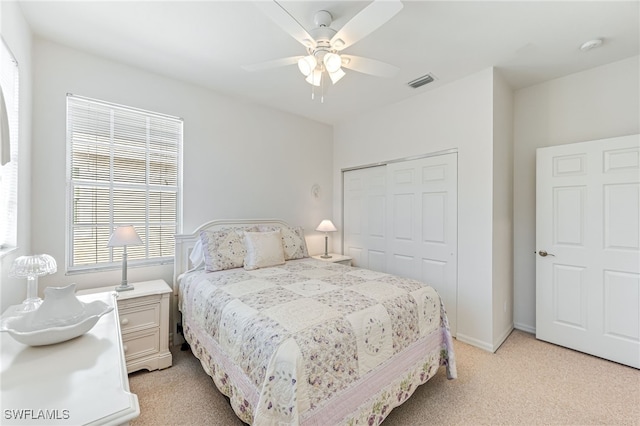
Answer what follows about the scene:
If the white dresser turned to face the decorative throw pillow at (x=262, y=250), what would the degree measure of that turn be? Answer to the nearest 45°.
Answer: approximately 45° to its left

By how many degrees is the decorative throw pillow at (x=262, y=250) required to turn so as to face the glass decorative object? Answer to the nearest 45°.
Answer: approximately 90° to its right

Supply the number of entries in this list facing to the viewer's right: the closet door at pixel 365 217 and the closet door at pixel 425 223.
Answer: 0

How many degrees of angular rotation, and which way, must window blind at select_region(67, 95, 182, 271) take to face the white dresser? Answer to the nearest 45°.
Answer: approximately 45° to its right

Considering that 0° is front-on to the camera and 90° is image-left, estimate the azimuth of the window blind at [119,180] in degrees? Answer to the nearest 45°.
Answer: approximately 315°

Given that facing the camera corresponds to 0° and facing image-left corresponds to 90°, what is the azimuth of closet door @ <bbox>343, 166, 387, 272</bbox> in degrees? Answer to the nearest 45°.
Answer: approximately 45°

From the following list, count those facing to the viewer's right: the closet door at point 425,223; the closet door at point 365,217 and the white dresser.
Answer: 1

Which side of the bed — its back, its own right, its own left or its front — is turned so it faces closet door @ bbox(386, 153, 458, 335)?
left

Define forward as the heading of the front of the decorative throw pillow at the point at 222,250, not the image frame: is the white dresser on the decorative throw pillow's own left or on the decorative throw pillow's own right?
on the decorative throw pillow's own right

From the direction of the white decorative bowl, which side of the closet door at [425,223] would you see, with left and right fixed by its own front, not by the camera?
front

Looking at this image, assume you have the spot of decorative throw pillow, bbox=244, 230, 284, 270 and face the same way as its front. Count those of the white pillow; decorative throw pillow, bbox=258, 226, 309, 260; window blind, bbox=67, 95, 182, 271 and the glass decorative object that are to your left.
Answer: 1

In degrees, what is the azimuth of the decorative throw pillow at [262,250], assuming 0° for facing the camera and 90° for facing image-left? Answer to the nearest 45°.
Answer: approximately 315°

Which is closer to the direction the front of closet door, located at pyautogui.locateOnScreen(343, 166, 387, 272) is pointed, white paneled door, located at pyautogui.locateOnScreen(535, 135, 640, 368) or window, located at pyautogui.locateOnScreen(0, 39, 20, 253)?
the window

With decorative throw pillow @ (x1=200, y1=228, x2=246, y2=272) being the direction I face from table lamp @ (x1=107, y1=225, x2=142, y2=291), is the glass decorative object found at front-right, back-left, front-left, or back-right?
back-right

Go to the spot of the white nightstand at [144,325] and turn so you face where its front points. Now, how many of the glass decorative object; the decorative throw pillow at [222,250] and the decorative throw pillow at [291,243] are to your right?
1

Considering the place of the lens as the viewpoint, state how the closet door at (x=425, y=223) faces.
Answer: facing the viewer and to the left of the viewer
